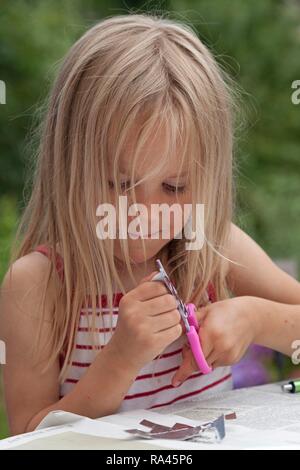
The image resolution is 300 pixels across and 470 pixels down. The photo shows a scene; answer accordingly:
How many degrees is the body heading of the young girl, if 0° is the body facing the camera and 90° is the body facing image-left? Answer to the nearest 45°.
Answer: approximately 0°
